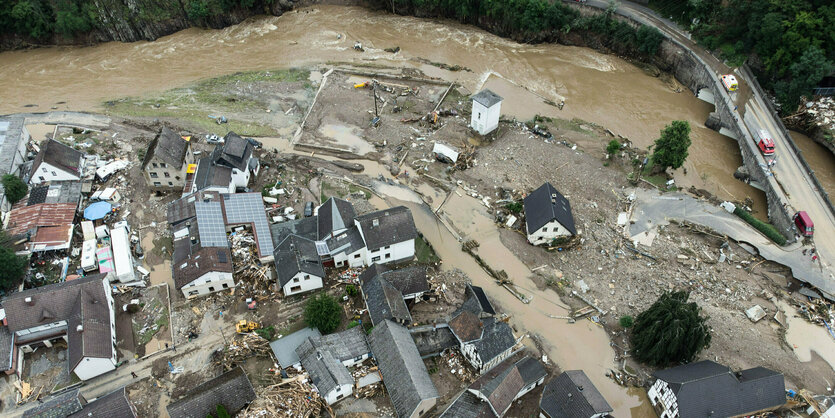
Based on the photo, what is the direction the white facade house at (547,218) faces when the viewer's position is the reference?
facing the viewer

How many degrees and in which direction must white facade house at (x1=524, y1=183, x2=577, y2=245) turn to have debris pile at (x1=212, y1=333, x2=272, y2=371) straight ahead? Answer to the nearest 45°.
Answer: approximately 45° to its right

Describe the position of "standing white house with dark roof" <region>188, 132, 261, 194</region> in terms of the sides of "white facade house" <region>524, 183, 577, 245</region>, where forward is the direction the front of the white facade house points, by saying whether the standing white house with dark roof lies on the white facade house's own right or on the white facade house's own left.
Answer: on the white facade house's own right

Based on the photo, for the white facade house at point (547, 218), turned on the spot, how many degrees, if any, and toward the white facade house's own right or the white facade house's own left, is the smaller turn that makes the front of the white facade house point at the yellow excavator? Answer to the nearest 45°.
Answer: approximately 45° to the white facade house's own right

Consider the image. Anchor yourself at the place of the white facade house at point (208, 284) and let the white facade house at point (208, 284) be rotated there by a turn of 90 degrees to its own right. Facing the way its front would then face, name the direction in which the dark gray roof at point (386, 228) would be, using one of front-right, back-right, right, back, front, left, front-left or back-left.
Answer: back

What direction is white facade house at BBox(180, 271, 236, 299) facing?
toward the camera

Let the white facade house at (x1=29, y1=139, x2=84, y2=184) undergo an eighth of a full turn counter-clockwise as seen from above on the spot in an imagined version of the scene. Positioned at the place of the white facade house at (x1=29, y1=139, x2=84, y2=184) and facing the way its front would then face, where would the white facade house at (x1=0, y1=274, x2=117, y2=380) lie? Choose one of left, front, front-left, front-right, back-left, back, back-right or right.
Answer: front-right

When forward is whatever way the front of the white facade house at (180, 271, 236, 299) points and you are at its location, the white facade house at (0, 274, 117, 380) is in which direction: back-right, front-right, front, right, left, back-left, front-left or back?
right

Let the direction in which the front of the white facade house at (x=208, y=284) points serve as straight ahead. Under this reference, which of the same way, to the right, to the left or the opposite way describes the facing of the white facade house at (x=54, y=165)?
the same way

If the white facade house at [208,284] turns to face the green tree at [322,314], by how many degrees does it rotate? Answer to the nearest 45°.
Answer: approximately 45° to its left

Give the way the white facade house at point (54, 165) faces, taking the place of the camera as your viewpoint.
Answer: facing the viewer

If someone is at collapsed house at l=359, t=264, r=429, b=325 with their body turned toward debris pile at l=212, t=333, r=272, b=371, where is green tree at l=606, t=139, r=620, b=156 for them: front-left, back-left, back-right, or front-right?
back-right

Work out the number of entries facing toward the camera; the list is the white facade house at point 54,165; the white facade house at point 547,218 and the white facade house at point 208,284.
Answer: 3

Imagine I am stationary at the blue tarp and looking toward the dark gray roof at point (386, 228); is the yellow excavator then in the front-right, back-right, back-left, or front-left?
front-right

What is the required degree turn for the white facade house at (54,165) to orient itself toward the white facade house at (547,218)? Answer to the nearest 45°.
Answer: approximately 45° to its left

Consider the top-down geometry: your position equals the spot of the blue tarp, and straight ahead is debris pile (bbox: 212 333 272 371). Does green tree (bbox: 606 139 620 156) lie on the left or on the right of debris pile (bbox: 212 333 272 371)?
left

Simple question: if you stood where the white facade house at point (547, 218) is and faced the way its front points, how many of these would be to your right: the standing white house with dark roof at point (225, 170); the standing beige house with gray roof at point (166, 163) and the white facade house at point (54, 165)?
3
